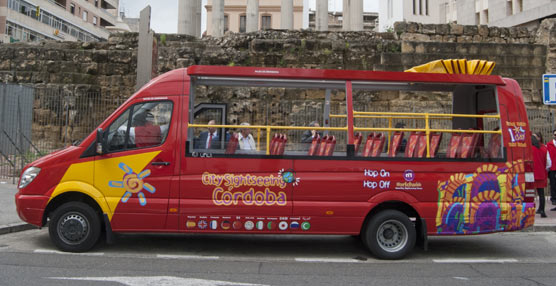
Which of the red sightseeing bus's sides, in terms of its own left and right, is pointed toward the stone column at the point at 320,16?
right

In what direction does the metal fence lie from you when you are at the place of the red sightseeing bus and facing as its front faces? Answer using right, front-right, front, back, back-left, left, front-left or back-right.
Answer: front-right

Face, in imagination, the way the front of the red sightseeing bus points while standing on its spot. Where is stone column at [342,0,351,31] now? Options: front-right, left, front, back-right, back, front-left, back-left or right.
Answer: right

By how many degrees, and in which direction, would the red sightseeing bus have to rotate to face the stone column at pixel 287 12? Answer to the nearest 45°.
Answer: approximately 90° to its right

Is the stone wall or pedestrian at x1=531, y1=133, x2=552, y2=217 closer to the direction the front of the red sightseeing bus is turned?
the stone wall

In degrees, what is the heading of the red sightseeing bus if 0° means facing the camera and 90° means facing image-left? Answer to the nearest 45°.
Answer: approximately 90°

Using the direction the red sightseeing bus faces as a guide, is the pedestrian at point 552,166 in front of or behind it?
behind

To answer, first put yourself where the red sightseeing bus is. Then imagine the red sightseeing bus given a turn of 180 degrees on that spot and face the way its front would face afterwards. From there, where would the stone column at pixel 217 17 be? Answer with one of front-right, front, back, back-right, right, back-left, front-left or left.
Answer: left

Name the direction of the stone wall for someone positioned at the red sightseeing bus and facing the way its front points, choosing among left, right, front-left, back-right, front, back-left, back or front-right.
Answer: right

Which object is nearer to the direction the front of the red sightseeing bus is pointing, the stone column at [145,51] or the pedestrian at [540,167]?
the stone column

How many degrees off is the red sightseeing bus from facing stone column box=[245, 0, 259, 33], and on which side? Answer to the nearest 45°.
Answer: approximately 90° to its right

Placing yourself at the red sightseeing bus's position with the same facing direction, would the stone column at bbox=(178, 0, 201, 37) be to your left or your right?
on your right

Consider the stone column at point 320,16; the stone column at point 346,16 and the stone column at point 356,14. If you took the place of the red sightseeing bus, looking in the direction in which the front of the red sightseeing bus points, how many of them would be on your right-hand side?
3
